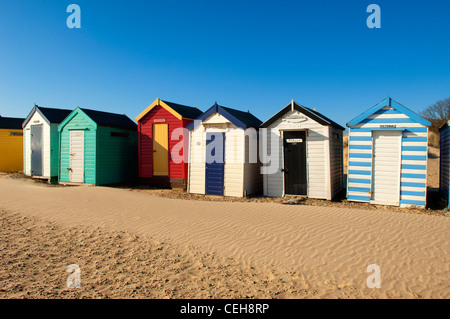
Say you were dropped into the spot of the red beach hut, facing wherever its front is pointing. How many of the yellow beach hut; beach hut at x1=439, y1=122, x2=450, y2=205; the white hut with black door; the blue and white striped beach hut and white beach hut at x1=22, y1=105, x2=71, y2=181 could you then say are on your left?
3

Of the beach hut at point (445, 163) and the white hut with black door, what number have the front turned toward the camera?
2

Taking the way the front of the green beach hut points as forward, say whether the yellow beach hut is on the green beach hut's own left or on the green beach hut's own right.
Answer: on the green beach hut's own right

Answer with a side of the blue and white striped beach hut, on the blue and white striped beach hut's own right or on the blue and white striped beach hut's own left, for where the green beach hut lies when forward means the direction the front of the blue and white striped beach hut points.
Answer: on the blue and white striped beach hut's own right

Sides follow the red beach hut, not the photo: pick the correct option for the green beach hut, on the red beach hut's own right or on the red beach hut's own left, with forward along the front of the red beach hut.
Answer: on the red beach hut's own right

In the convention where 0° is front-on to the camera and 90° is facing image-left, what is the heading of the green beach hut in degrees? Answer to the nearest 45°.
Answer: approximately 45°

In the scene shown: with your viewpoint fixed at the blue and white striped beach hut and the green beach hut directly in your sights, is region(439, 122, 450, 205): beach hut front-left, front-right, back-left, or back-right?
back-right

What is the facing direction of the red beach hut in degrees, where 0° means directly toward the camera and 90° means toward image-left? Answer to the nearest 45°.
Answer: approximately 45°

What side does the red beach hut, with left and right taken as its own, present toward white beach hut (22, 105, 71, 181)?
right
